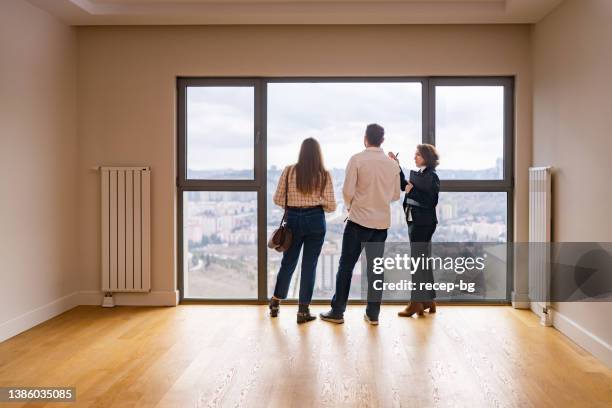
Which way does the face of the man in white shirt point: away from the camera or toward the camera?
away from the camera

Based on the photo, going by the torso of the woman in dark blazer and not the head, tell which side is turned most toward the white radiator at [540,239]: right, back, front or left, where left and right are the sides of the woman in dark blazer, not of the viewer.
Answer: back

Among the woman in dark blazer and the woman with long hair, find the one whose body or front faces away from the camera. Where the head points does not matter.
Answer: the woman with long hair

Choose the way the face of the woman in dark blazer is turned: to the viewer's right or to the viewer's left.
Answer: to the viewer's left

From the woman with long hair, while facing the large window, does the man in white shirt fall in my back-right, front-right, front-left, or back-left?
front-right

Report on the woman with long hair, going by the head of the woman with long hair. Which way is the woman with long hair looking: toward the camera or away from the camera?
away from the camera

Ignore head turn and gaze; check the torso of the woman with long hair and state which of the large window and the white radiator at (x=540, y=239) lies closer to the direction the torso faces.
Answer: the large window

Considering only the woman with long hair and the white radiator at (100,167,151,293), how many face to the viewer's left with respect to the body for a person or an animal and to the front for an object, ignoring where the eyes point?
0

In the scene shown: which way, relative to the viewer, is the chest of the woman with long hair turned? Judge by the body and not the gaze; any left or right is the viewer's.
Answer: facing away from the viewer

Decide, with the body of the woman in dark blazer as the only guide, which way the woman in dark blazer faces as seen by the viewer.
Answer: to the viewer's left

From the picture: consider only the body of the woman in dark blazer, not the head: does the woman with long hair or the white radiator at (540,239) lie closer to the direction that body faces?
the woman with long hair

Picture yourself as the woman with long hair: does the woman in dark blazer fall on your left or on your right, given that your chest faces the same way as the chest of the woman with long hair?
on your right
